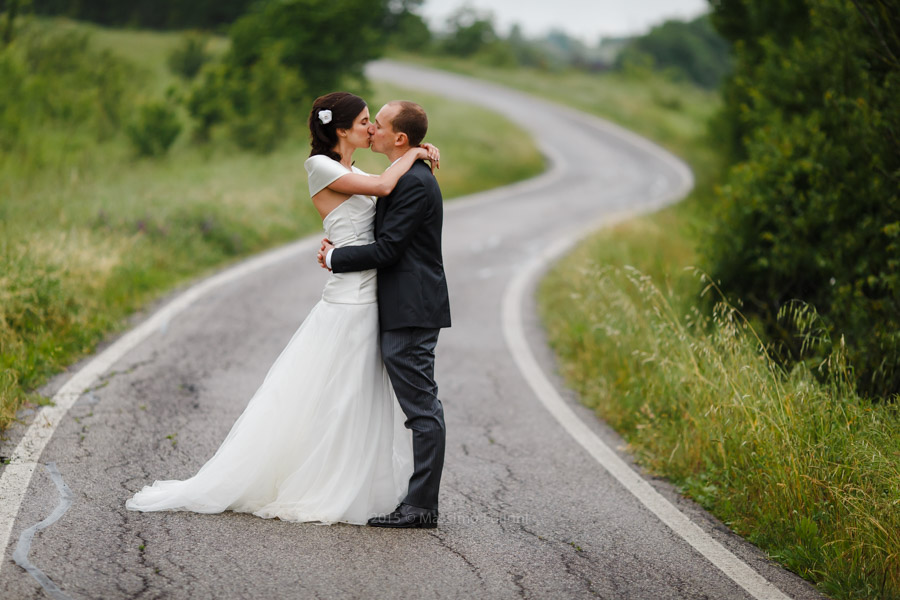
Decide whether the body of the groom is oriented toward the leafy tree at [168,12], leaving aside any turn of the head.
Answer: no

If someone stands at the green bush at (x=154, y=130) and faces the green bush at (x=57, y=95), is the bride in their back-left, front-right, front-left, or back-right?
back-left

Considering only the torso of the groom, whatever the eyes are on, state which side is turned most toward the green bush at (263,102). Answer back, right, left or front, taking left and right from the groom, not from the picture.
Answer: right

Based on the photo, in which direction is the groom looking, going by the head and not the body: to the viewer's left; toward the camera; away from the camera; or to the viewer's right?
to the viewer's left

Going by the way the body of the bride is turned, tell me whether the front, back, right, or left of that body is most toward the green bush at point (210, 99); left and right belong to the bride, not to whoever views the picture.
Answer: left

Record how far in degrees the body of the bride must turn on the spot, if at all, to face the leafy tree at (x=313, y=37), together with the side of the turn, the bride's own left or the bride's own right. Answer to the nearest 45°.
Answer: approximately 90° to the bride's own left

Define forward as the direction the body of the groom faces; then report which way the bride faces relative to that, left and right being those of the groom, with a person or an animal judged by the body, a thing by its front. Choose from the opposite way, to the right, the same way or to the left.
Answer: the opposite way

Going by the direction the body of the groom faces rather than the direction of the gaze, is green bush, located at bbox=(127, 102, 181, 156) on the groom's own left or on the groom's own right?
on the groom's own right

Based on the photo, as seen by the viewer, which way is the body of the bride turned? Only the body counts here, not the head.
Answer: to the viewer's right

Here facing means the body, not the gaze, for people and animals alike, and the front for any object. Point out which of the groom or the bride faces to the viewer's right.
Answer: the bride

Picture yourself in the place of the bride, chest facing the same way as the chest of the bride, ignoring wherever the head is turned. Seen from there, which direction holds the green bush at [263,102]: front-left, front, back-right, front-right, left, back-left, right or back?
left

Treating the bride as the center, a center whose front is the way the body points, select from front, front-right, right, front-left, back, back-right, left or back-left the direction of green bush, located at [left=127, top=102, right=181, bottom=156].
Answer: left

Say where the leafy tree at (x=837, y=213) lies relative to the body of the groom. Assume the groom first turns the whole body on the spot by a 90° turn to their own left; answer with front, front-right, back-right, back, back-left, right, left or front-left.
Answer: back-left

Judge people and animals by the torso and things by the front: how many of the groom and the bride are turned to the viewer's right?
1

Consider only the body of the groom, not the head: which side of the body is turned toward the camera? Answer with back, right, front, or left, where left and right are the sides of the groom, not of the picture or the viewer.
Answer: left

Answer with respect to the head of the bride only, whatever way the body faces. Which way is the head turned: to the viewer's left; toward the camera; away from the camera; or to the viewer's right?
to the viewer's right
